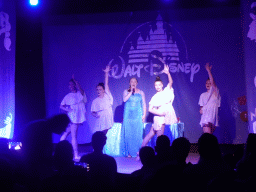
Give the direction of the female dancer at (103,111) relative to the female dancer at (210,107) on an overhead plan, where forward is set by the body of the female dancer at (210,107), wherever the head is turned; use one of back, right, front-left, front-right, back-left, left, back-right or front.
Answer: front-right

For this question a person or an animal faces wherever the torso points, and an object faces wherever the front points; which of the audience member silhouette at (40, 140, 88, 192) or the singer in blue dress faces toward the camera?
the singer in blue dress

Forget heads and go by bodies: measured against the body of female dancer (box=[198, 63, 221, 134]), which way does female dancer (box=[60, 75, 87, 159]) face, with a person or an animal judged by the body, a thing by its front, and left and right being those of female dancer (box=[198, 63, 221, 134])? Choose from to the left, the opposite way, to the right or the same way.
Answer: the same way

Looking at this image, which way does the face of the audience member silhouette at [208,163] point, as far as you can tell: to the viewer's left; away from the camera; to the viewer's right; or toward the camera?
away from the camera

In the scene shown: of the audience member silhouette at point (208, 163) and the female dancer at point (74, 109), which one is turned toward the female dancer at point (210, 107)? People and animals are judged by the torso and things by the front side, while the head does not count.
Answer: the audience member silhouette

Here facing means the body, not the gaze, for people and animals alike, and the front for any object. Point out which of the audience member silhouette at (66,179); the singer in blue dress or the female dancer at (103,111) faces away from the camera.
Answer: the audience member silhouette

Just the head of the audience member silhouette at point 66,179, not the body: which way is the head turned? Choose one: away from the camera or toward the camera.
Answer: away from the camera

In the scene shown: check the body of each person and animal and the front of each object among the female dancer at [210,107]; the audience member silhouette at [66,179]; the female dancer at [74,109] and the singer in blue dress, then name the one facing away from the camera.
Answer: the audience member silhouette

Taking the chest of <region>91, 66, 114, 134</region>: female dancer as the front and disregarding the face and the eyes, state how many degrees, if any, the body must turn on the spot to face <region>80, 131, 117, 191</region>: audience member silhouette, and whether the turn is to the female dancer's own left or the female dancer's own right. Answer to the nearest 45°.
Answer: approximately 45° to the female dancer's own left

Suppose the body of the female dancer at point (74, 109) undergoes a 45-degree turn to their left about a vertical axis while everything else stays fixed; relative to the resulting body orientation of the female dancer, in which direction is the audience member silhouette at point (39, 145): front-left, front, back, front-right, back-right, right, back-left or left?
front

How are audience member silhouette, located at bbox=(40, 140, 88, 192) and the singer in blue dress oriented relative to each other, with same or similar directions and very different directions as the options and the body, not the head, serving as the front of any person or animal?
very different directions

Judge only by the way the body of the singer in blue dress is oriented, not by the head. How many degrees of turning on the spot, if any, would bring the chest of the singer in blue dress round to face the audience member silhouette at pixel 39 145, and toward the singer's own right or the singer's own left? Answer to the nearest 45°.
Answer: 0° — they already face them

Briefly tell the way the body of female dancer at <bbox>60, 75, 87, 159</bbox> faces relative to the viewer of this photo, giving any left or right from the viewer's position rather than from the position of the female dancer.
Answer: facing the viewer and to the left of the viewer

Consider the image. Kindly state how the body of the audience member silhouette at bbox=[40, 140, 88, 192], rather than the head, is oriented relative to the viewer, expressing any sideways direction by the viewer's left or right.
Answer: facing away from the viewer

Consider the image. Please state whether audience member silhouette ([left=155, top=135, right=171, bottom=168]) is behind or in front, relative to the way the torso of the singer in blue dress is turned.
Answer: in front

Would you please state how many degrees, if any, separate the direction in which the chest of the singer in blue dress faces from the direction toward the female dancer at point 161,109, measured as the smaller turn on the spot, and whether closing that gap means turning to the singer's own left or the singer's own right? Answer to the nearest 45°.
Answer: approximately 90° to the singer's own left

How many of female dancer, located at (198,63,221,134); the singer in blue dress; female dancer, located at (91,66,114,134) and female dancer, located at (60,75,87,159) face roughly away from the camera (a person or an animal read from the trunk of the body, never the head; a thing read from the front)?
0

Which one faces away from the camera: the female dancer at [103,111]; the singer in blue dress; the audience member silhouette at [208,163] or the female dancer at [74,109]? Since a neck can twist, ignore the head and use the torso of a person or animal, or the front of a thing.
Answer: the audience member silhouette

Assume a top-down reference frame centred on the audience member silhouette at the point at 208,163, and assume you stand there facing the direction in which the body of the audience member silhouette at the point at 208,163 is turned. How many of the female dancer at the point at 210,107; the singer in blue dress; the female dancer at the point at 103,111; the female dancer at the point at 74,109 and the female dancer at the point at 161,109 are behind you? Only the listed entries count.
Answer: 0

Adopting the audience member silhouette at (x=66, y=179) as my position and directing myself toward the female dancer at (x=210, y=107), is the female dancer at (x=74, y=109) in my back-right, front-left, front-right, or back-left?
front-left
